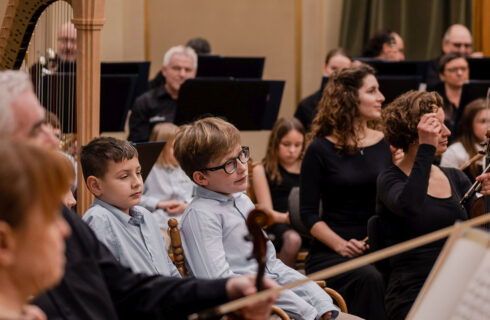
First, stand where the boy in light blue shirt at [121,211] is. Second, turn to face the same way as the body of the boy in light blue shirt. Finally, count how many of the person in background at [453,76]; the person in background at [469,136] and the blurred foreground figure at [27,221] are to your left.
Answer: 2

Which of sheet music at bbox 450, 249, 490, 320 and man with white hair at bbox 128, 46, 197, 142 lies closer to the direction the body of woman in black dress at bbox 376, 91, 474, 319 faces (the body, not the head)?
the sheet music

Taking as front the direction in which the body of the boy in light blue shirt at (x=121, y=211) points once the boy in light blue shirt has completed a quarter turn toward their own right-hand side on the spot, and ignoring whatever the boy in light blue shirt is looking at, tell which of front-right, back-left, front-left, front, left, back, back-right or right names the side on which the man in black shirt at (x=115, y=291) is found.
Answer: front-left

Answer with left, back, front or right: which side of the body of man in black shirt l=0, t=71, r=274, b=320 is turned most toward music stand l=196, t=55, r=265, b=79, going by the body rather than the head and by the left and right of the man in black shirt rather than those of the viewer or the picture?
left

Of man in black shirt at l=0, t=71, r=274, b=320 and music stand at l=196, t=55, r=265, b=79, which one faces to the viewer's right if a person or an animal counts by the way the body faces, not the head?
the man in black shirt

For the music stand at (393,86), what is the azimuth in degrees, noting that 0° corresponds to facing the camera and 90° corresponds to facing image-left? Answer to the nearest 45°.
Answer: approximately 180°

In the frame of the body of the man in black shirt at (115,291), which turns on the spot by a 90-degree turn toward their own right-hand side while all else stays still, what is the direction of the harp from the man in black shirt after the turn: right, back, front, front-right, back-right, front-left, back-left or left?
back

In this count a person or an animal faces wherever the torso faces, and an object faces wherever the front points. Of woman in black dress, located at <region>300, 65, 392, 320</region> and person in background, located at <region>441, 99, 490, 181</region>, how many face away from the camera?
0

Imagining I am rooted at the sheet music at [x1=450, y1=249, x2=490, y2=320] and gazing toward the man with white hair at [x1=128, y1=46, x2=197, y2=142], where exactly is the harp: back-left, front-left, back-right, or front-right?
front-left

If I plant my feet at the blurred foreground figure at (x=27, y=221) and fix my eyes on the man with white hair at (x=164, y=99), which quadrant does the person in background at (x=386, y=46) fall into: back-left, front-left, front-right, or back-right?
front-right

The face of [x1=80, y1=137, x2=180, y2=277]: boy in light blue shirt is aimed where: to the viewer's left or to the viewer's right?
to the viewer's right

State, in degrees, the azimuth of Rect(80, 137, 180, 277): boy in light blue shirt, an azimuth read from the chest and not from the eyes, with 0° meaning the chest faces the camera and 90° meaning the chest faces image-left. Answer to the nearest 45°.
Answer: approximately 315°

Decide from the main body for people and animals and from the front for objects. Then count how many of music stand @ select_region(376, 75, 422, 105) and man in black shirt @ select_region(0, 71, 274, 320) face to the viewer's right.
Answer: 1

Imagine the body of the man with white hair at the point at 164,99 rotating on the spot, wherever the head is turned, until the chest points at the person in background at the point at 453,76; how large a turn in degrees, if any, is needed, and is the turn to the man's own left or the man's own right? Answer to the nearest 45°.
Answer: approximately 45° to the man's own left

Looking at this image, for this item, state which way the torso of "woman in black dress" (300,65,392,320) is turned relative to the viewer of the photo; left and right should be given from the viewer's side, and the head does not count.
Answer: facing the viewer and to the right of the viewer

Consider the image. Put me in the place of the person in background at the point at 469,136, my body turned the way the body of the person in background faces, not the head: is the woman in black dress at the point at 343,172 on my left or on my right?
on my right

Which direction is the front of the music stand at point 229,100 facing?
away from the camera
